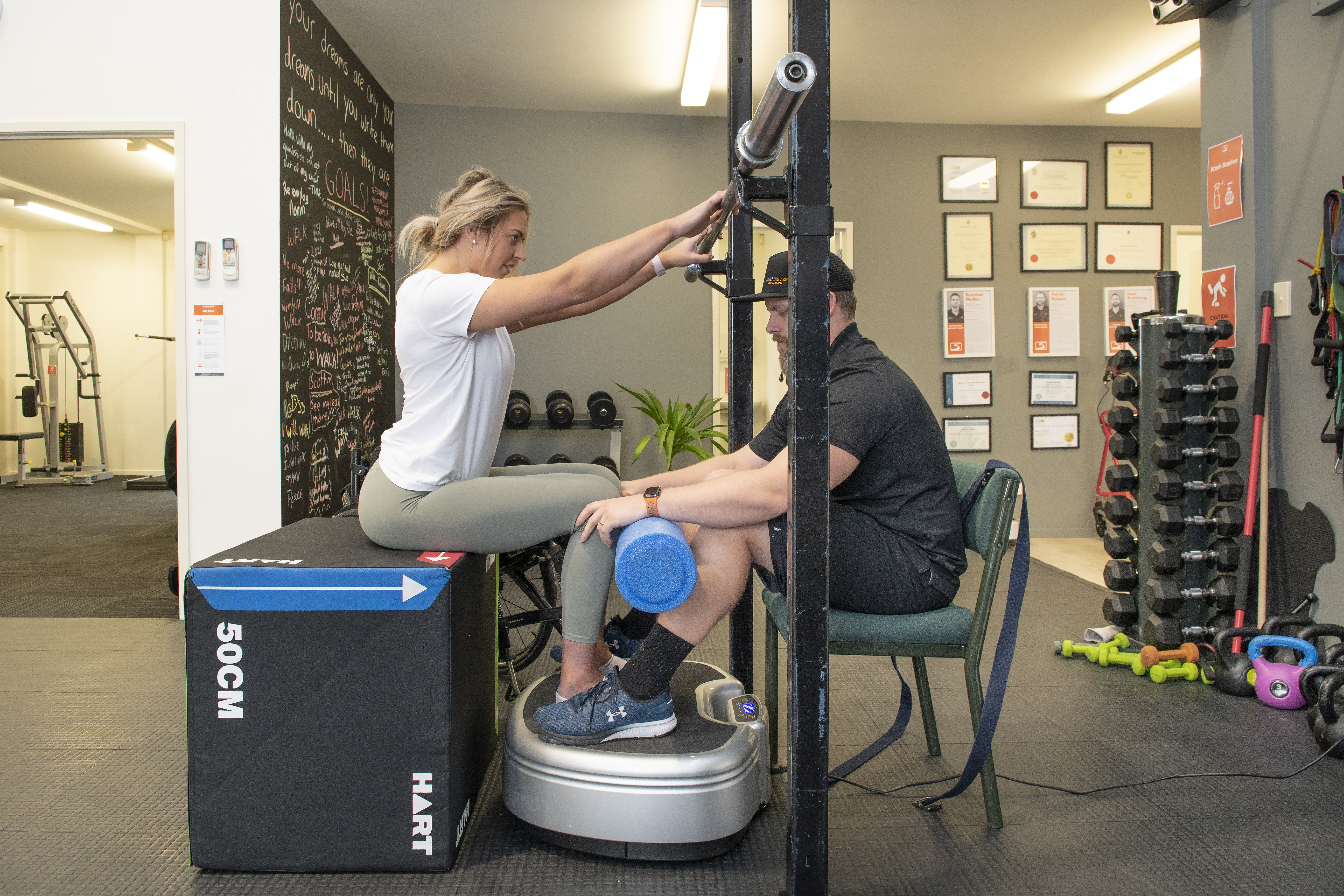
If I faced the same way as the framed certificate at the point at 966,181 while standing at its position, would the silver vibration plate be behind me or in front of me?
in front

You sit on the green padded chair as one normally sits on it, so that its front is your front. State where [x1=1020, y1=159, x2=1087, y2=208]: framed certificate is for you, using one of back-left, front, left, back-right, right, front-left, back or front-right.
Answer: right

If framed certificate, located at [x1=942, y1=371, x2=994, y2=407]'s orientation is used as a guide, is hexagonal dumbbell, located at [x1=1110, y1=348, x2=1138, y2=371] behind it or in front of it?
in front

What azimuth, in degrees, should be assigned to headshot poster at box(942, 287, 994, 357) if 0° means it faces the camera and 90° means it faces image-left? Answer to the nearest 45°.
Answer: approximately 0°

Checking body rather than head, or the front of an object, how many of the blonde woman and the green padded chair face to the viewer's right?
1

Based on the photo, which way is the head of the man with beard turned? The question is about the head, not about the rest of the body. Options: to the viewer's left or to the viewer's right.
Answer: to the viewer's left

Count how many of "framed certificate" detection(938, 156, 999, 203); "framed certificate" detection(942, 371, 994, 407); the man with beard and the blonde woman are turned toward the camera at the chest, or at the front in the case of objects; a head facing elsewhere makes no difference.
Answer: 2

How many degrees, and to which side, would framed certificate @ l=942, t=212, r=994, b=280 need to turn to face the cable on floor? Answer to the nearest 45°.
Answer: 0° — it already faces it
